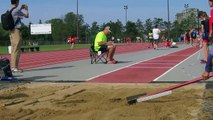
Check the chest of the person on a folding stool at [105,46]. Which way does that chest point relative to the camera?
to the viewer's right

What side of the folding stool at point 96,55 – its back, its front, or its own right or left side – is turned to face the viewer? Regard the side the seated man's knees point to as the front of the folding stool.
right

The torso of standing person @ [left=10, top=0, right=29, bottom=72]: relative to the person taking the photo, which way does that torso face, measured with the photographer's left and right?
facing to the right of the viewer

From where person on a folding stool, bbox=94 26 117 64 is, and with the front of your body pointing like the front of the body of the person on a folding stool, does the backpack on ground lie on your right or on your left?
on your right
